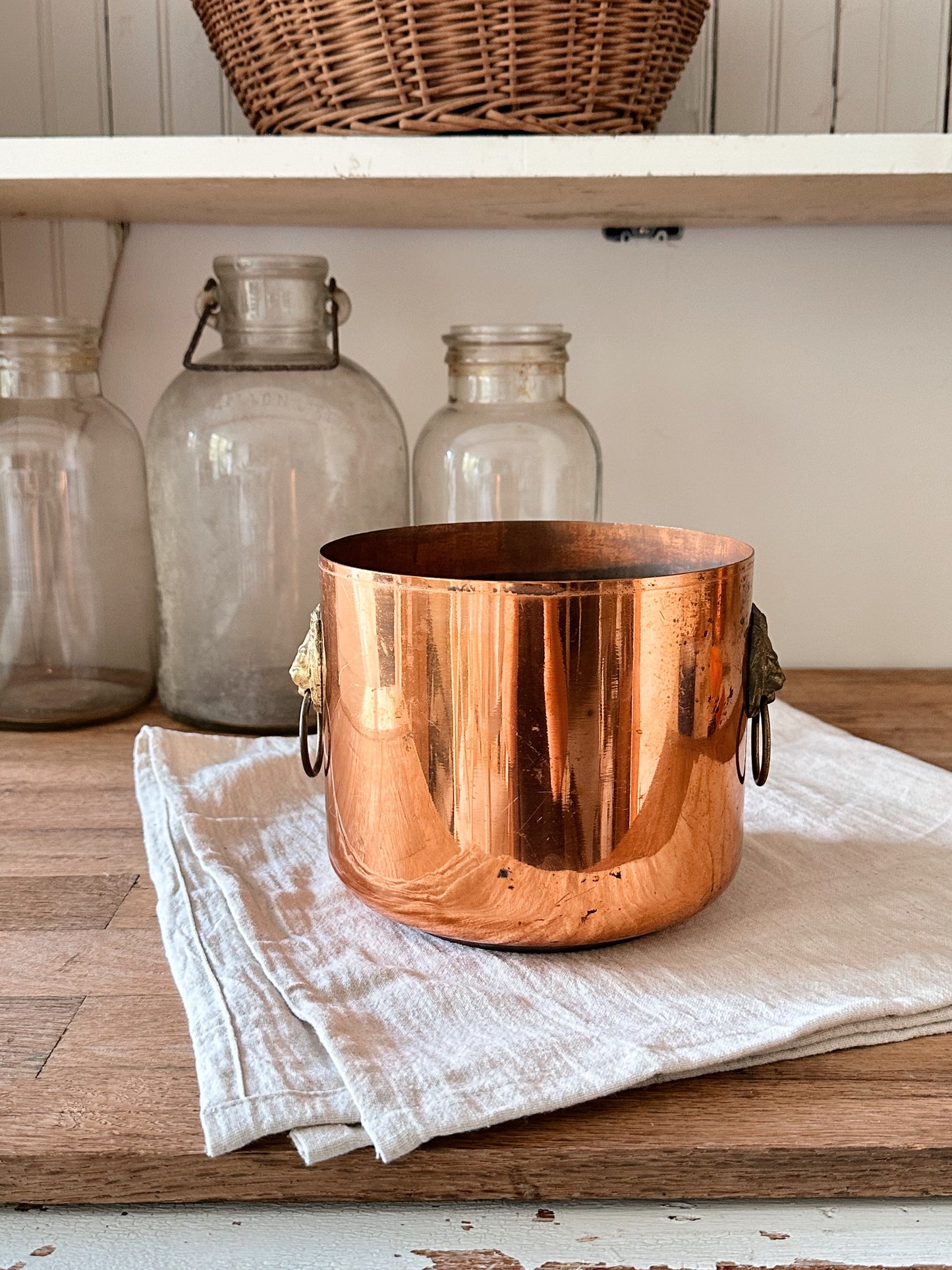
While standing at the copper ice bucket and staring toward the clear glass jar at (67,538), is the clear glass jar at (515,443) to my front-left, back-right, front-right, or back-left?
front-right

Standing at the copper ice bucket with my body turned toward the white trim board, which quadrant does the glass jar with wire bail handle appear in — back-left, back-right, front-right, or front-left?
back-right

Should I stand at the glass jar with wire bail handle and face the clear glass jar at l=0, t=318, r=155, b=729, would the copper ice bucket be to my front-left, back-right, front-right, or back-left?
back-left

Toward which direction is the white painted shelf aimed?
toward the camera
